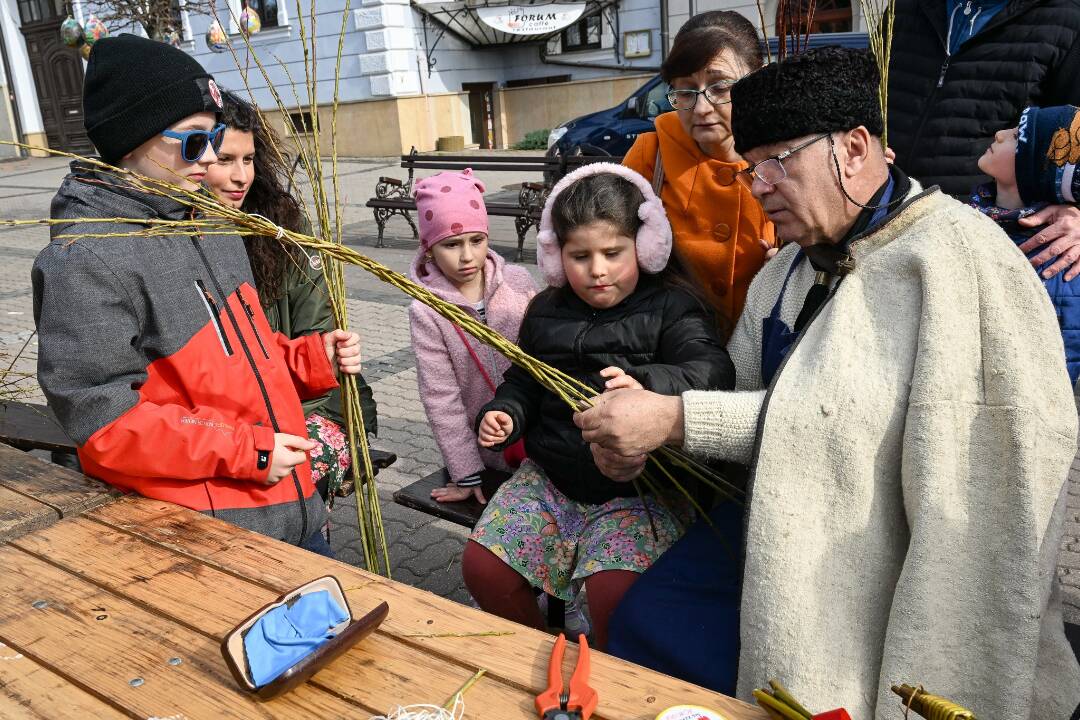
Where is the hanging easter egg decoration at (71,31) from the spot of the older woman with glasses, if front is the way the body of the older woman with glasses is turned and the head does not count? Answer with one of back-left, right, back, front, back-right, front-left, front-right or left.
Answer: back-right

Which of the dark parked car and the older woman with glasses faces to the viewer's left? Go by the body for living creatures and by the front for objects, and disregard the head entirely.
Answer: the dark parked car

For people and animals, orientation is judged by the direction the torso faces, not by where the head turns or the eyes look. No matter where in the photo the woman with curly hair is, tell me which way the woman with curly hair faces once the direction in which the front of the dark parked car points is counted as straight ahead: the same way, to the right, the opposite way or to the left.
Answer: to the left

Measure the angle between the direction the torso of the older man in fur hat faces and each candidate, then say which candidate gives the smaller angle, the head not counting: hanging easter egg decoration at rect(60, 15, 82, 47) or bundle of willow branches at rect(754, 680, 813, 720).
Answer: the bundle of willow branches

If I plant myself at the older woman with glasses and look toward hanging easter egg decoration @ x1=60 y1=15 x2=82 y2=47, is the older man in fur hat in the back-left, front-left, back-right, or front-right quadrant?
back-left

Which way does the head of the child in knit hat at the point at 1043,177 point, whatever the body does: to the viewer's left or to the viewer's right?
to the viewer's left

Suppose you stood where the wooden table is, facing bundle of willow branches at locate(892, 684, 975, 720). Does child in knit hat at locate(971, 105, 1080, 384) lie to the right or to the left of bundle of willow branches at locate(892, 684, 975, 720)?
left

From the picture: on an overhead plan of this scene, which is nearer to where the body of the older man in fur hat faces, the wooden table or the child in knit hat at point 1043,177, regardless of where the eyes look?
the wooden table

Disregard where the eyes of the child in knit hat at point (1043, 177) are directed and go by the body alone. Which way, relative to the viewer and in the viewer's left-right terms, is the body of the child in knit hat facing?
facing to the left of the viewer

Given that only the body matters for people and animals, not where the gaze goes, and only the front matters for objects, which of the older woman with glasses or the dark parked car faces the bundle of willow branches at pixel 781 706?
the older woman with glasses

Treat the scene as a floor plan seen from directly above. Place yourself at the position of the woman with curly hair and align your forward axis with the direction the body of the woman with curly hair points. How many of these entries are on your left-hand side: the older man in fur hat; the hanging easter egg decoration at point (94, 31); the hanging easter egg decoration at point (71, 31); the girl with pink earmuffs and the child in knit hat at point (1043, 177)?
3

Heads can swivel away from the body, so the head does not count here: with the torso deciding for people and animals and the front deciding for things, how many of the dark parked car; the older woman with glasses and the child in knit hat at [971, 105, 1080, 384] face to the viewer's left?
2

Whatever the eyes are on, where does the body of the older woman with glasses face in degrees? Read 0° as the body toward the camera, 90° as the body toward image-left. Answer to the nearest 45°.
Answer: approximately 0°
